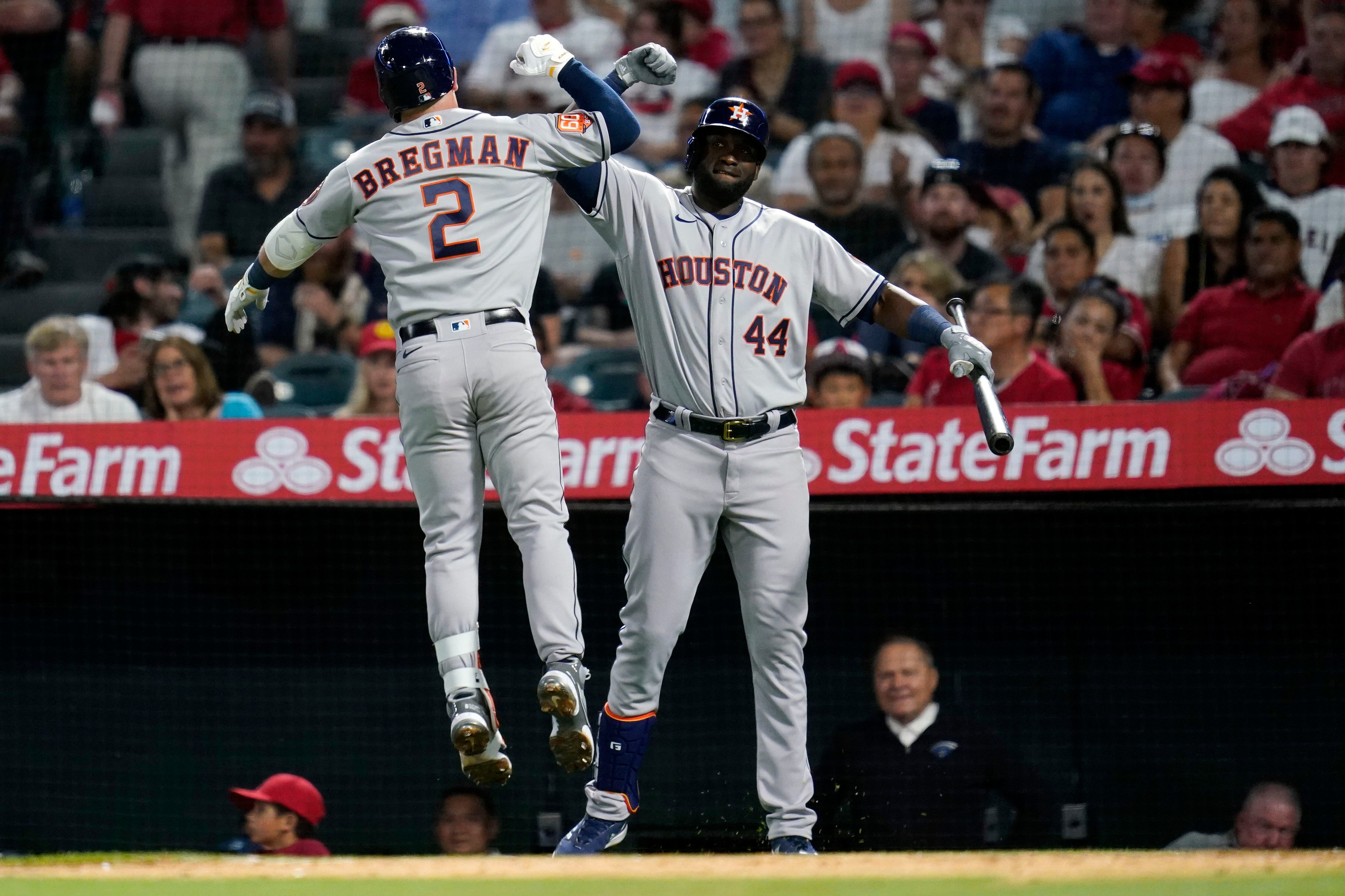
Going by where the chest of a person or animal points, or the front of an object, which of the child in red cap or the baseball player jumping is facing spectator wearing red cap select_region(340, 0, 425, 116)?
the baseball player jumping

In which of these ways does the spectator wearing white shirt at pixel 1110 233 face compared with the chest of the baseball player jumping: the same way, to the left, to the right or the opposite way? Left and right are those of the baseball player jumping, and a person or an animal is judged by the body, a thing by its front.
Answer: the opposite way

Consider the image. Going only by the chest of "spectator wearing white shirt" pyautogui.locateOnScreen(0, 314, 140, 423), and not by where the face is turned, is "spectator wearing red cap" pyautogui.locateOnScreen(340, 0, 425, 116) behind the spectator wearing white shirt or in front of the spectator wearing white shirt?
behind

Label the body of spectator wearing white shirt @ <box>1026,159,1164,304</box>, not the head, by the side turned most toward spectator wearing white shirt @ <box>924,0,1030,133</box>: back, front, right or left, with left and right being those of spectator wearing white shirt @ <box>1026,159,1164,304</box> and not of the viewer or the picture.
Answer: back

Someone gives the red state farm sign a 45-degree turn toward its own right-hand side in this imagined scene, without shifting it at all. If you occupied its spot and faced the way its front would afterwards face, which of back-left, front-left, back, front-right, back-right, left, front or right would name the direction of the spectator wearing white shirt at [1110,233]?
back

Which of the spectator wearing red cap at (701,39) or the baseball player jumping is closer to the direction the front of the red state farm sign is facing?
the baseball player jumping

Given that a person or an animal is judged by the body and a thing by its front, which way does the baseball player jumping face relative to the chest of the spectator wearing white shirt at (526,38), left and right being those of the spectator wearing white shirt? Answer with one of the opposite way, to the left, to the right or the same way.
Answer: the opposite way

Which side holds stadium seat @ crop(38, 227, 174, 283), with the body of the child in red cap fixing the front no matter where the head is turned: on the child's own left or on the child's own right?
on the child's own right

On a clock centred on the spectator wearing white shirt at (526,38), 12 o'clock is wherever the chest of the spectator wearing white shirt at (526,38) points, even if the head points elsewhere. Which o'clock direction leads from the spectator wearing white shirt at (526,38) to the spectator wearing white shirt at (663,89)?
the spectator wearing white shirt at (663,89) is roughly at 10 o'clock from the spectator wearing white shirt at (526,38).

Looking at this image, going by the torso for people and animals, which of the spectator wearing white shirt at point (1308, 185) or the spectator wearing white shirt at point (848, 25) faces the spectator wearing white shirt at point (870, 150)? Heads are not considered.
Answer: the spectator wearing white shirt at point (848, 25)

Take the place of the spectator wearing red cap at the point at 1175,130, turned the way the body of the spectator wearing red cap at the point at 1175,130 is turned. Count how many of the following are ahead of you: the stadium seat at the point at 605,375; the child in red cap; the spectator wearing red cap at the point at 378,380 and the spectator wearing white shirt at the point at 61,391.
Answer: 4

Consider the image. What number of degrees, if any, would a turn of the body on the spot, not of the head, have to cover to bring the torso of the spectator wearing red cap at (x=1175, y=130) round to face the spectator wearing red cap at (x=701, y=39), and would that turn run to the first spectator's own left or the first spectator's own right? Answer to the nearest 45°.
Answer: approximately 45° to the first spectator's own right
